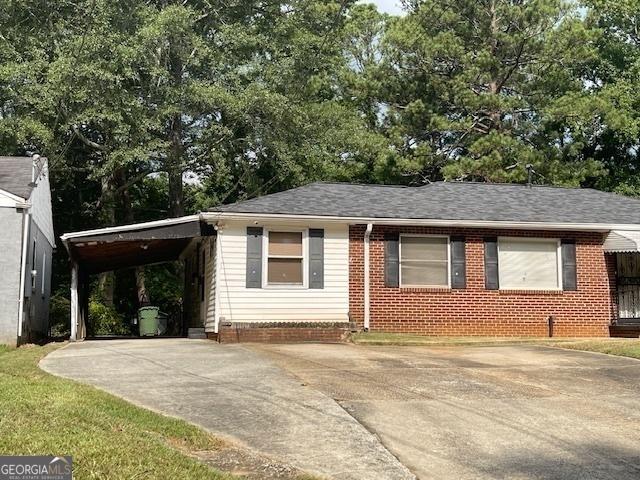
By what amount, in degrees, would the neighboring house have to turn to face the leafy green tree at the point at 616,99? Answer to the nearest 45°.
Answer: approximately 90° to its left

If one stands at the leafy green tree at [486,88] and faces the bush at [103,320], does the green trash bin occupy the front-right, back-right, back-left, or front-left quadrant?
front-left

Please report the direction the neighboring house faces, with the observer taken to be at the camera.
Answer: facing the viewer

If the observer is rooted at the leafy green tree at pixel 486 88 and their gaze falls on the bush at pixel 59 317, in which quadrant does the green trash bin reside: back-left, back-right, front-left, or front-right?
front-left
